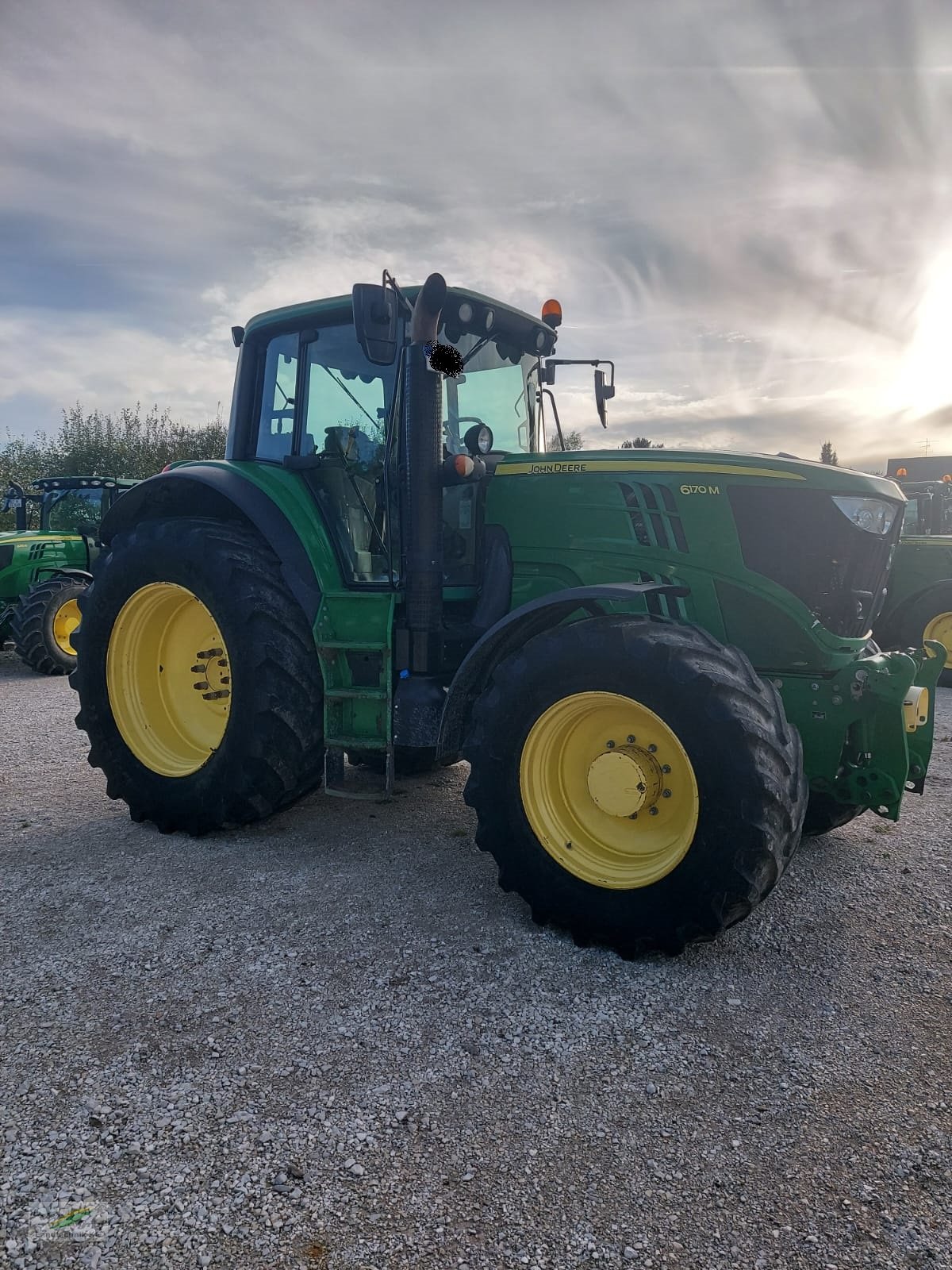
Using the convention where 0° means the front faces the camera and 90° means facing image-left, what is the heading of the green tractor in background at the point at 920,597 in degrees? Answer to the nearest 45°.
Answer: approximately 45°

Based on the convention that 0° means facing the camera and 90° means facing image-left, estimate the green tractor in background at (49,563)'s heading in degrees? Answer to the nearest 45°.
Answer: approximately 45°

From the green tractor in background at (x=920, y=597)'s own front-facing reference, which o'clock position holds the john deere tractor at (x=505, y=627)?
The john deere tractor is roughly at 11 o'clock from the green tractor in background.

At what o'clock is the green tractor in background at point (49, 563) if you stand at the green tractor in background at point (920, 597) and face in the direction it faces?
the green tractor in background at point (49, 563) is roughly at 1 o'clock from the green tractor in background at point (920, 597).

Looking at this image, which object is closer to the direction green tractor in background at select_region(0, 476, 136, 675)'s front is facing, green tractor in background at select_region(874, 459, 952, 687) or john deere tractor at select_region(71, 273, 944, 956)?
the john deere tractor

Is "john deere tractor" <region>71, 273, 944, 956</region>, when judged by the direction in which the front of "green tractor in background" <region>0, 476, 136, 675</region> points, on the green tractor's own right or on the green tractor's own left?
on the green tractor's own left

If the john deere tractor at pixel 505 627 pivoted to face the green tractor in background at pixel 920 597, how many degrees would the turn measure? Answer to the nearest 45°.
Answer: approximately 90° to its left

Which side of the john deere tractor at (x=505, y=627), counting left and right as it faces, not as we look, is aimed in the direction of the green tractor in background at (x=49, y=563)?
back
